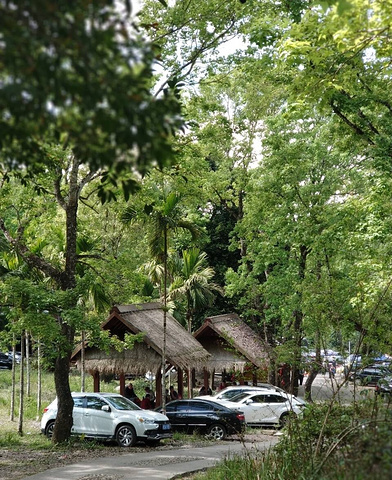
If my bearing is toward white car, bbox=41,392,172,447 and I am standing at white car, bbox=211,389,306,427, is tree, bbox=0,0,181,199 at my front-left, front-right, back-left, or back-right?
front-left

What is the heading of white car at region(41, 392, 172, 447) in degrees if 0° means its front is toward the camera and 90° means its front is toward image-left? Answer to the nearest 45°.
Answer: approximately 315°
